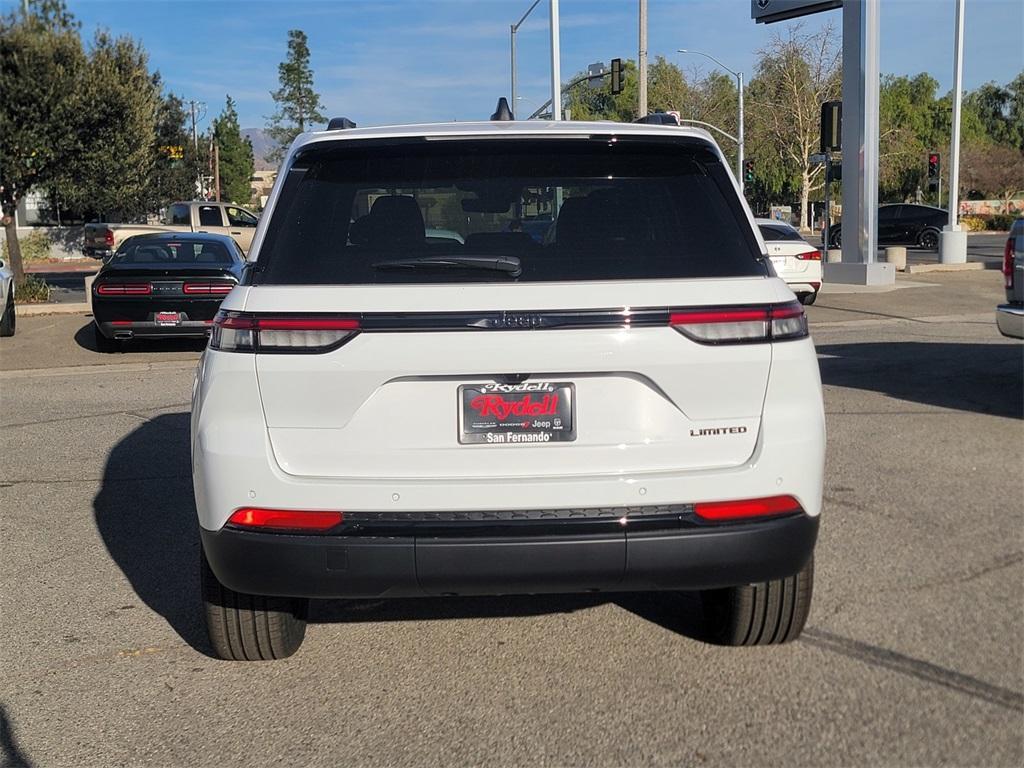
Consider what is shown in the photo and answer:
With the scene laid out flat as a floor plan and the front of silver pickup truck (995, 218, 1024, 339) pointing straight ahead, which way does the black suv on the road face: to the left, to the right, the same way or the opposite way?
to the left

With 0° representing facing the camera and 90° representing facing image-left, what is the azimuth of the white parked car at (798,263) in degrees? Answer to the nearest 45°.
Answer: approximately 180°

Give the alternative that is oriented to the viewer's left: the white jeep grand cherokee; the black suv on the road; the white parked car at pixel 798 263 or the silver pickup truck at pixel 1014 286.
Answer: the black suv on the road

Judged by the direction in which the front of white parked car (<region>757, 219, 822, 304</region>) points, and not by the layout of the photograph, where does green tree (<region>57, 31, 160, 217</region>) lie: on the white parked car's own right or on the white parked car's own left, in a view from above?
on the white parked car's own left

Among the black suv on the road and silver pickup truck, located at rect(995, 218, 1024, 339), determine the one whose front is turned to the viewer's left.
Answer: the black suv on the road

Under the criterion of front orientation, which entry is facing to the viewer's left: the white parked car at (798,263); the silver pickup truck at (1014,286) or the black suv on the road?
the black suv on the road

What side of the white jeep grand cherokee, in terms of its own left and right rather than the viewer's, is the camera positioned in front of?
back

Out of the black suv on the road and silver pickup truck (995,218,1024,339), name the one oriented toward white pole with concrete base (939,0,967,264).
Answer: the silver pickup truck

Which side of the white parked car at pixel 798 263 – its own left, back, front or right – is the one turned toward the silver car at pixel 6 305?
left

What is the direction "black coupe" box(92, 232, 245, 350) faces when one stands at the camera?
facing away from the viewer

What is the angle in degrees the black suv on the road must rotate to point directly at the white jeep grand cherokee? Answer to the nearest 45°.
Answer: approximately 90° to its left

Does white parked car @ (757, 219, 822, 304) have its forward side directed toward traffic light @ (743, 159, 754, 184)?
yes

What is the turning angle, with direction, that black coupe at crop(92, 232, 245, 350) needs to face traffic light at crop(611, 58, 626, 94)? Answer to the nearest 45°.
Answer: approximately 45° to its right
